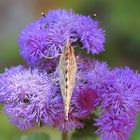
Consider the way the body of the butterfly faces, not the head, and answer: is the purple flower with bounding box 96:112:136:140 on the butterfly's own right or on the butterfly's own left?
on the butterfly's own right

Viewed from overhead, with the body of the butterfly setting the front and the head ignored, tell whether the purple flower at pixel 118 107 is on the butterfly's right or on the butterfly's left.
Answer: on the butterfly's right

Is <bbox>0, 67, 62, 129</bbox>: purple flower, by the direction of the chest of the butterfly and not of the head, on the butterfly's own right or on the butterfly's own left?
on the butterfly's own left

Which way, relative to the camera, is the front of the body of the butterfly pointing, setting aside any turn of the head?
away from the camera
